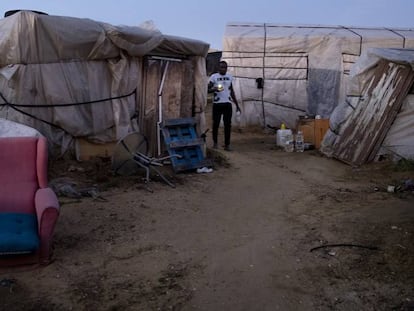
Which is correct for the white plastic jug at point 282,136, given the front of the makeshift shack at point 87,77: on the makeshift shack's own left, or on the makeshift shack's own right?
on the makeshift shack's own left

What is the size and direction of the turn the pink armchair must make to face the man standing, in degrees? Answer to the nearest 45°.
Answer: approximately 135° to its left

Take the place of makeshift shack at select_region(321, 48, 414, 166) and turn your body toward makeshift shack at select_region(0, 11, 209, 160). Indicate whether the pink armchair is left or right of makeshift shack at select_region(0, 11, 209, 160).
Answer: left

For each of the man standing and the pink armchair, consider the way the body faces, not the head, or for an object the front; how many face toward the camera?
2

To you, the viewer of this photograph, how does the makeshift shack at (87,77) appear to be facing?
facing the viewer and to the right of the viewer

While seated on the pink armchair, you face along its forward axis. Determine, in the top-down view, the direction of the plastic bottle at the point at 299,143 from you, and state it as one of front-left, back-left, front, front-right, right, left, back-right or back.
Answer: back-left

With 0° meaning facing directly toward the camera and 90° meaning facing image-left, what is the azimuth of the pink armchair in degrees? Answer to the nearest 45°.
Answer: approximately 0°

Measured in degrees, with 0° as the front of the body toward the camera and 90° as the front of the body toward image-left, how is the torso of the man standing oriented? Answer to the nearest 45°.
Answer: approximately 0°

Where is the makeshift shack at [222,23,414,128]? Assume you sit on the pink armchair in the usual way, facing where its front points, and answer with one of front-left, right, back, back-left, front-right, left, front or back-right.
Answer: back-left

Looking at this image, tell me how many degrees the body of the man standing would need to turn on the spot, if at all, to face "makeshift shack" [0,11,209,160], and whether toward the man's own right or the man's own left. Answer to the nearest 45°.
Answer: approximately 45° to the man's own right
